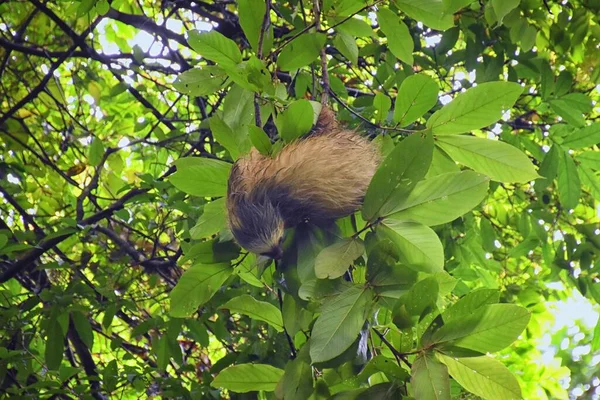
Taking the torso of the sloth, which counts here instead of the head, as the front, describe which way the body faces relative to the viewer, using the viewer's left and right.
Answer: facing to the left of the viewer

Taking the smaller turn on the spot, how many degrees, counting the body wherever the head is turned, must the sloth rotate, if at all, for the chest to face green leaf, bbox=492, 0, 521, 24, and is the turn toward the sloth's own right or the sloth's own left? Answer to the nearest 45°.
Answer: approximately 180°

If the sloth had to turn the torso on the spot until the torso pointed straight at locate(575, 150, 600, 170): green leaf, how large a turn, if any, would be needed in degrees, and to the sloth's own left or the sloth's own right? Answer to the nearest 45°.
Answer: approximately 135° to the sloth's own right

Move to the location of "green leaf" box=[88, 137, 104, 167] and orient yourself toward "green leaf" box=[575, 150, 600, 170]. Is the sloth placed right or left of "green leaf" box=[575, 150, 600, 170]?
right

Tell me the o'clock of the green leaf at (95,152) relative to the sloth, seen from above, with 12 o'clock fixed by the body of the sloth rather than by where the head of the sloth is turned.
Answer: The green leaf is roughly at 2 o'clock from the sloth.

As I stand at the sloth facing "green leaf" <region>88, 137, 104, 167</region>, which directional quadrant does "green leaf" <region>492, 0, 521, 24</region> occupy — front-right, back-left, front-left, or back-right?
back-right
